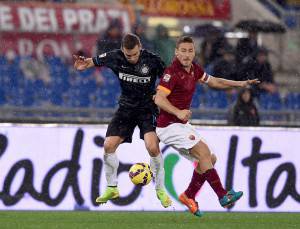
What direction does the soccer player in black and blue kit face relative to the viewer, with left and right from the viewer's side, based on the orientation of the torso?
facing the viewer

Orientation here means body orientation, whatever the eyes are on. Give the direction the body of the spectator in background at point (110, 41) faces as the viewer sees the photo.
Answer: toward the camera

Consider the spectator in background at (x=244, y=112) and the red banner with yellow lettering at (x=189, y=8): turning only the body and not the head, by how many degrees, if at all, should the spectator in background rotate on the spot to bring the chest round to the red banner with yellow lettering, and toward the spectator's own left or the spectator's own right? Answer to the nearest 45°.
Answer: approximately 180°

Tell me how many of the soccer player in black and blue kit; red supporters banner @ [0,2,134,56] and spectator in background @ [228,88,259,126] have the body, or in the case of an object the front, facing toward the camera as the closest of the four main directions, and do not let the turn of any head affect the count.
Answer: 3

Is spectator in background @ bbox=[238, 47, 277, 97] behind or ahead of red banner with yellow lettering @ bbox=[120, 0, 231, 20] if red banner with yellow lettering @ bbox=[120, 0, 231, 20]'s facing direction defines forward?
ahead

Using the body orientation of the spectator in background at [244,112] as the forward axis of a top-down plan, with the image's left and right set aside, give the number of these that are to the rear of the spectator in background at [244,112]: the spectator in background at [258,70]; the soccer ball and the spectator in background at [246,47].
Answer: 2

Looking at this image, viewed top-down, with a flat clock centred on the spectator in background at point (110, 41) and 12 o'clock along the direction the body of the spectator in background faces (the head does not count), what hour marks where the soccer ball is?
The soccer ball is roughly at 12 o'clock from the spectator in background.

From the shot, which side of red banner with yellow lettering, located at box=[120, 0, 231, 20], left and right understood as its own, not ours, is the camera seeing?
front

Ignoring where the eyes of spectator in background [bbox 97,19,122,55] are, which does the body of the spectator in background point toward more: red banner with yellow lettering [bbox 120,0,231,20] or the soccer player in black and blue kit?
the soccer player in black and blue kit

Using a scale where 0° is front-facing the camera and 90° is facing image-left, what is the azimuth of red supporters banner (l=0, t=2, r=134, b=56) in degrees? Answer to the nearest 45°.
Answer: approximately 0°
